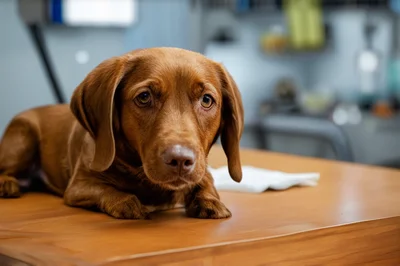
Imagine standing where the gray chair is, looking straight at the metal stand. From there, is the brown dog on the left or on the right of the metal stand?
left

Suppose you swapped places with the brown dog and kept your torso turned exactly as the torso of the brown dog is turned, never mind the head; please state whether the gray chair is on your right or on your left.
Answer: on your left

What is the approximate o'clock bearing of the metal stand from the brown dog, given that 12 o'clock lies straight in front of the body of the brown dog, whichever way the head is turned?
The metal stand is roughly at 7 o'clock from the brown dog.

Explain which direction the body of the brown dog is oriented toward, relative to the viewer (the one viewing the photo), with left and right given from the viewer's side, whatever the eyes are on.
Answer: facing the viewer and to the right of the viewer

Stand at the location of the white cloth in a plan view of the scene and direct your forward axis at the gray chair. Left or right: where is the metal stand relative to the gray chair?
left
